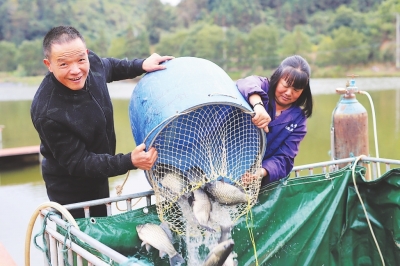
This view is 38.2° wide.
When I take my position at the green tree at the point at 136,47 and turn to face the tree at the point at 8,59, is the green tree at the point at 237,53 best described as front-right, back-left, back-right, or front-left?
back-left

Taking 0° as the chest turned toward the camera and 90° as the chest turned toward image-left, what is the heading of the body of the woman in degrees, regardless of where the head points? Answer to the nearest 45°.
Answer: approximately 45°

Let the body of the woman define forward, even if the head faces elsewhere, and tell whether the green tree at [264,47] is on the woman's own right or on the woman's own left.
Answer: on the woman's own right

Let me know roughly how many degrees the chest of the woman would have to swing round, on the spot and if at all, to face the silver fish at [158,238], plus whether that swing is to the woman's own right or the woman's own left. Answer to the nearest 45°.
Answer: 0° — they already face it

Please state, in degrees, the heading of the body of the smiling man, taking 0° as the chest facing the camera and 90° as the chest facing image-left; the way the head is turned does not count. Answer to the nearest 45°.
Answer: approximately 315°

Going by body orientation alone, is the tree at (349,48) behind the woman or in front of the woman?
behind

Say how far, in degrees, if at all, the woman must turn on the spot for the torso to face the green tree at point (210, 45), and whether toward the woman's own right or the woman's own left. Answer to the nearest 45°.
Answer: approximately 135° to the woman's own right
